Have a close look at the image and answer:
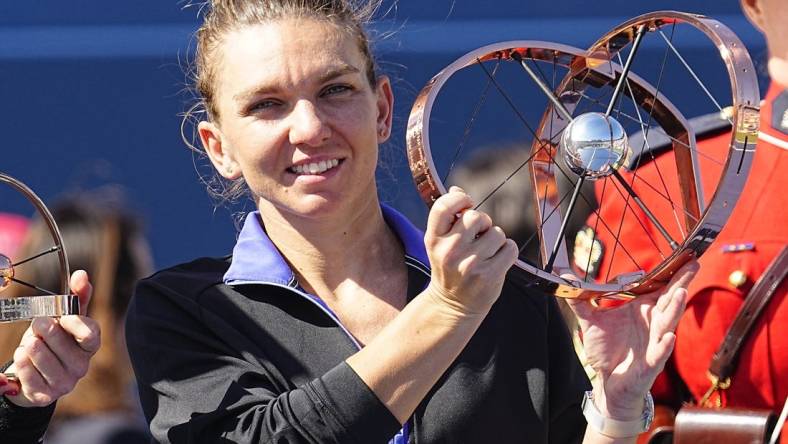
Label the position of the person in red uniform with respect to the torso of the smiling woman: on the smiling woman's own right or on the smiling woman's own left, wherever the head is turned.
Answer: on the smiling woman's own left

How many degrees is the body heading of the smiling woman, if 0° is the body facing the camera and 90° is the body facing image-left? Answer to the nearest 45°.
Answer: approximately 0°

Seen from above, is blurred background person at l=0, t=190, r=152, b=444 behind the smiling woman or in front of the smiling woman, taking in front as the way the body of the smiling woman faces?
behind
